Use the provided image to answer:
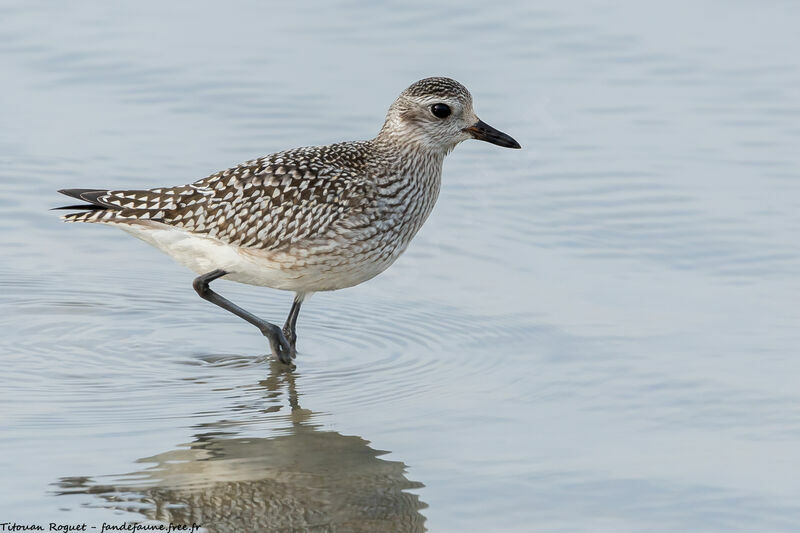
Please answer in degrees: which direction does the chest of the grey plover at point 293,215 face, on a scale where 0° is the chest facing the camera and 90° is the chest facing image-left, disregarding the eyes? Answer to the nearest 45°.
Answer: approximately 270°
